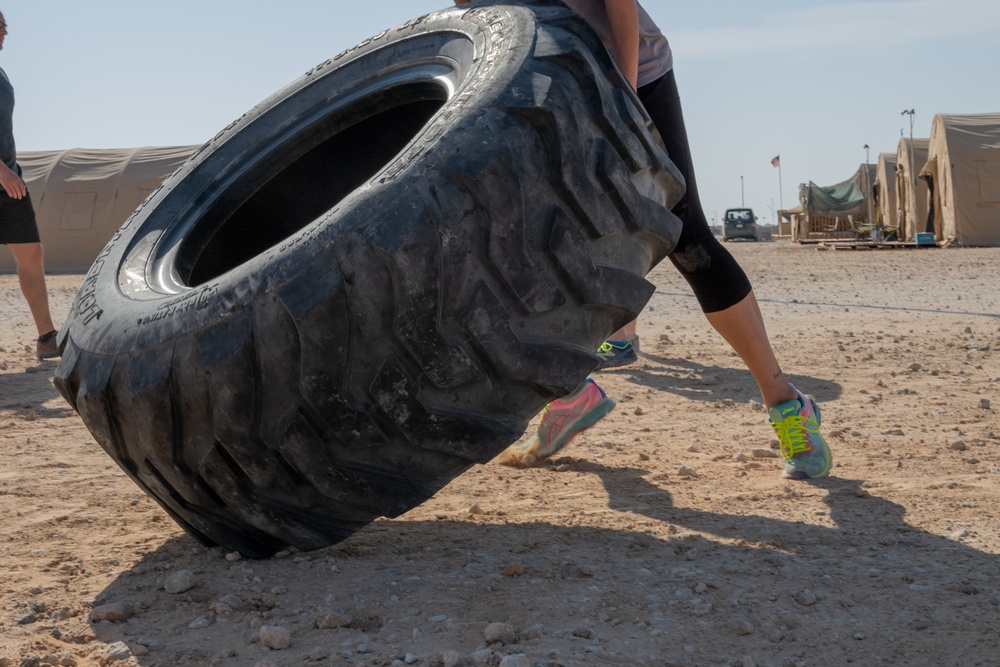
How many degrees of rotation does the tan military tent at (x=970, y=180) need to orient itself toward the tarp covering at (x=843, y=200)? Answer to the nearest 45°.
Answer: approximately 90° to its right

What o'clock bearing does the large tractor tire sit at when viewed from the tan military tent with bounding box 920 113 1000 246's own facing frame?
The large tractor tire is roughly at 9 o'clock from the tan military tent.

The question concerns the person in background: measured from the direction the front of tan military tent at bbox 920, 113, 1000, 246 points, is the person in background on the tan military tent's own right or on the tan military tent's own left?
on the tan military tent's own left

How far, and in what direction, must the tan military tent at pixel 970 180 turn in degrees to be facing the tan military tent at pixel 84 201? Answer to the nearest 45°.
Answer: approximately 45° to its left

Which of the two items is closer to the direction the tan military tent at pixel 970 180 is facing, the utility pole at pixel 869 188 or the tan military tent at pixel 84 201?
the tan military tent

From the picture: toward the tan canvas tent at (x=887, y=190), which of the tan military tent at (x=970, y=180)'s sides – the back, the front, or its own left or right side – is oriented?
right

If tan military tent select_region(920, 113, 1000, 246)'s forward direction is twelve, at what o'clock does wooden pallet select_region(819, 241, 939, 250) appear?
The wooden pallet is roughly at 11 o'clock from the tan military tent.

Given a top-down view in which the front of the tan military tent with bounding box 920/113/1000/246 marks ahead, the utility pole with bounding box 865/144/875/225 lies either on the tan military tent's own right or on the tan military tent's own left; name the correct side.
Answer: on the tan military tent's own right

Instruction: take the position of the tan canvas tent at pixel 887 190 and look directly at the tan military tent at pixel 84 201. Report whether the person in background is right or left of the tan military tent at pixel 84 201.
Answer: left

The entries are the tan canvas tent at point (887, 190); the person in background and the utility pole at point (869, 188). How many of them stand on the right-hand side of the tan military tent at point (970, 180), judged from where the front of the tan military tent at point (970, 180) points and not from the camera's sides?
2

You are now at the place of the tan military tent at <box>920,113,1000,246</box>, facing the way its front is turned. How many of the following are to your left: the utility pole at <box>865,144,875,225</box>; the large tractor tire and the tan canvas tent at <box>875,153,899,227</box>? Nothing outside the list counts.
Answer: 1

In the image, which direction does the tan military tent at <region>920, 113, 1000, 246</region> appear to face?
to the viewer's left

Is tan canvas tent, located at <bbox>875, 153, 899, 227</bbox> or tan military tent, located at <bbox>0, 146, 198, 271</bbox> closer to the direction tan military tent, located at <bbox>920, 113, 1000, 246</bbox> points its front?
the tan military tent

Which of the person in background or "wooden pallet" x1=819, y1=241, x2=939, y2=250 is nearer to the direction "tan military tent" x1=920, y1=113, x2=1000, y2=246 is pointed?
the wooden pallet

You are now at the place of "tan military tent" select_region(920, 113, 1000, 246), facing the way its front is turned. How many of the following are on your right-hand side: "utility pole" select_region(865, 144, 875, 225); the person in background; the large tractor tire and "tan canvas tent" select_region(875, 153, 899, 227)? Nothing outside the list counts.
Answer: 2
